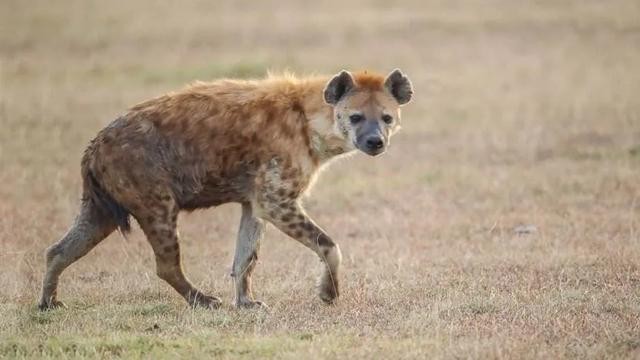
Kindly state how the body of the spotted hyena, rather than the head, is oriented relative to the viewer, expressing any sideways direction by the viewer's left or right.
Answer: facing to the right of the viewer
